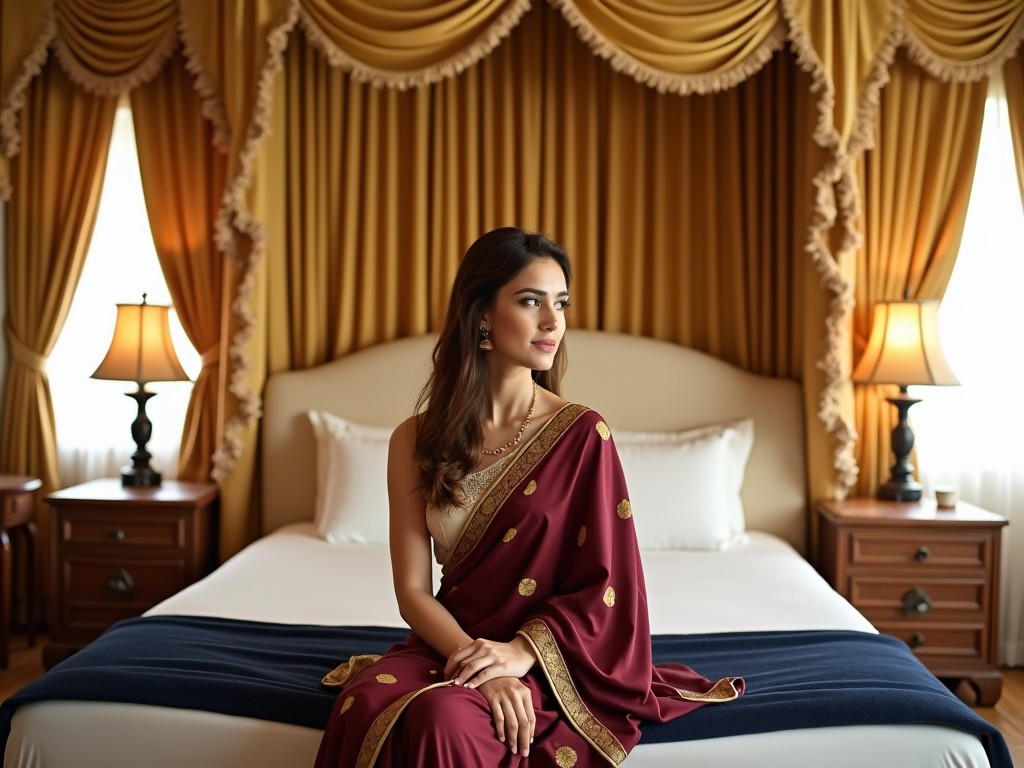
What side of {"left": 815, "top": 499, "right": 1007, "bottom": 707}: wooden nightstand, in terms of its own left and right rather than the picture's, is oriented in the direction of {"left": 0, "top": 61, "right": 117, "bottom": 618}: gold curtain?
right

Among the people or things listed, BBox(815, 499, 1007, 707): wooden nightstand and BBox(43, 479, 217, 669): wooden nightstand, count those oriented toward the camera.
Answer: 2

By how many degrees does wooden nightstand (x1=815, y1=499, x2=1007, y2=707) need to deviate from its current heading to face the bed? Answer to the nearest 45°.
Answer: approximately 45° to its right

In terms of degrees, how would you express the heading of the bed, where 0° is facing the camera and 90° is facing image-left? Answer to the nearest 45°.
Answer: approximately 0°

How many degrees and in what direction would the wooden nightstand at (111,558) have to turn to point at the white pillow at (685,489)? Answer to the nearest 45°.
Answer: approximately 45° to its left

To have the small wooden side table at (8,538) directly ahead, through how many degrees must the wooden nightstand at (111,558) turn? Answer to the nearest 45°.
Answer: approximately 135° to its right

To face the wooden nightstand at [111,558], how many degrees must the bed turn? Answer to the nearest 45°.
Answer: approximately 90° to its right

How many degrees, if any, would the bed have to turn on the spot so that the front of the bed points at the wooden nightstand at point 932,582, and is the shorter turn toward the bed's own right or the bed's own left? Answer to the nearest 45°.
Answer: approximately 90° to the bed's own left

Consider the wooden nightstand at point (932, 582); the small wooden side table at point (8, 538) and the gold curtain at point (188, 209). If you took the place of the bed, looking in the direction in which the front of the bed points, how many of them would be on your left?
1

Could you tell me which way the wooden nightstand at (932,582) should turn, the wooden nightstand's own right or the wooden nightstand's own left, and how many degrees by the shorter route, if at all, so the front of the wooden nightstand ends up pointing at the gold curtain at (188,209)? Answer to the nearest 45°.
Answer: approximately 90° to the wooden nightstand's own right
